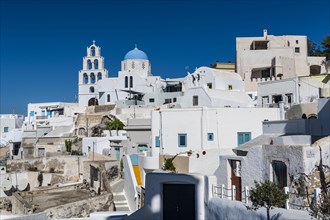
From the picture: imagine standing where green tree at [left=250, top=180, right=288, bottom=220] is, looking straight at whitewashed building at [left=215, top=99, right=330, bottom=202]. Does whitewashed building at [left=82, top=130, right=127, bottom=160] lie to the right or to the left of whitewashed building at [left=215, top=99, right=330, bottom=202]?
left

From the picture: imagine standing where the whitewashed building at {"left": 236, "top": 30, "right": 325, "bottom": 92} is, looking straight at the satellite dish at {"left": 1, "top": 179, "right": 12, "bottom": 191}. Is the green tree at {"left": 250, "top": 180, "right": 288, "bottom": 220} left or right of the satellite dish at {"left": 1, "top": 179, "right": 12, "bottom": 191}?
left

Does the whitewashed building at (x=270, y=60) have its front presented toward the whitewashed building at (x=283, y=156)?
yes

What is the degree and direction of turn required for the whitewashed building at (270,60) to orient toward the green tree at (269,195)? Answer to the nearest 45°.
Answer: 0° — it already faces it

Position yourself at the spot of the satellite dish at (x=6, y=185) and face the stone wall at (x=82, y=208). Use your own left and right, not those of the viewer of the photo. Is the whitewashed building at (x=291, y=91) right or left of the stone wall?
left

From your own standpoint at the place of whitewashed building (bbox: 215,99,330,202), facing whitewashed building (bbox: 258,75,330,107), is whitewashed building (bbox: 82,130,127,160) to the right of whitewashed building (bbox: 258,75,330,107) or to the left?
left

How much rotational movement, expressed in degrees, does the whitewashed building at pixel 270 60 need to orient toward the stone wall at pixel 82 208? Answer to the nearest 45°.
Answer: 0° — it already faces it

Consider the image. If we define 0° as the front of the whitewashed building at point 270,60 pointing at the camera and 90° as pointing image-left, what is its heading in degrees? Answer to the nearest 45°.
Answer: approximately 0°

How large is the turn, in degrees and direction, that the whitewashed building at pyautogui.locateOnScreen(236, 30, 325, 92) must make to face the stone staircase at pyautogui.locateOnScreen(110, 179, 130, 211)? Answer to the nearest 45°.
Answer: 0° — it already faces it

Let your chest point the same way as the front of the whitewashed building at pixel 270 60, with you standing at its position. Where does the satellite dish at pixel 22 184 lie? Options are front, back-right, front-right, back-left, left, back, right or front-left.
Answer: front-right

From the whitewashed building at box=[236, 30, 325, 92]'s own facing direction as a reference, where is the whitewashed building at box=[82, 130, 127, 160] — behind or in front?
in front
